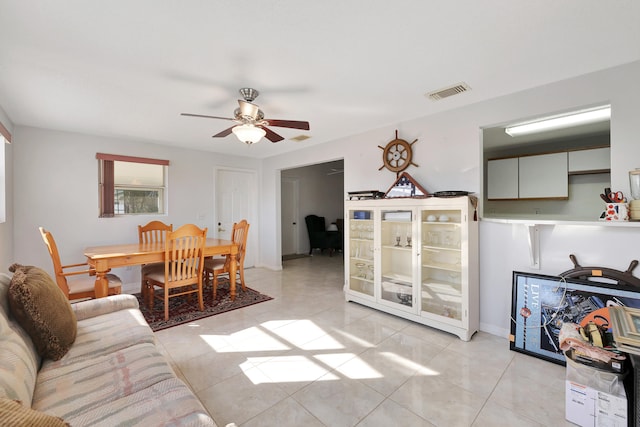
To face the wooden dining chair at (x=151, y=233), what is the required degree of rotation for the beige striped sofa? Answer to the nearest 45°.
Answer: approximately 90° to its left

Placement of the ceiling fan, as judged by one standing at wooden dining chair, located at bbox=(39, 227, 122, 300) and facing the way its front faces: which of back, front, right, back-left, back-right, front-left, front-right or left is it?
front-right

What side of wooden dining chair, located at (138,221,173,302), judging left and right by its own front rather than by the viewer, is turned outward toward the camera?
front

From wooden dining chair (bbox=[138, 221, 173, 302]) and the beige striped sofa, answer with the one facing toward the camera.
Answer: the wooden dining chair

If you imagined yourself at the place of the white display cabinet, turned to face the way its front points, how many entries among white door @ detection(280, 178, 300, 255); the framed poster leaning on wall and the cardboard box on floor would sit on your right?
1

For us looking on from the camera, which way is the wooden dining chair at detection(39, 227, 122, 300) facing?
facing to the right of the viewer

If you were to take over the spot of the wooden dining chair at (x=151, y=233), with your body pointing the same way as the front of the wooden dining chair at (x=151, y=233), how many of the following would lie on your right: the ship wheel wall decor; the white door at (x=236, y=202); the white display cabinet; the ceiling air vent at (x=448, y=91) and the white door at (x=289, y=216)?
0

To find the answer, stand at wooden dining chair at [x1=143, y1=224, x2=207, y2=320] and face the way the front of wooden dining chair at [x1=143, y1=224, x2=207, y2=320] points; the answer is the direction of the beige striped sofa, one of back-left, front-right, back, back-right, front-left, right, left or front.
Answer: back-left

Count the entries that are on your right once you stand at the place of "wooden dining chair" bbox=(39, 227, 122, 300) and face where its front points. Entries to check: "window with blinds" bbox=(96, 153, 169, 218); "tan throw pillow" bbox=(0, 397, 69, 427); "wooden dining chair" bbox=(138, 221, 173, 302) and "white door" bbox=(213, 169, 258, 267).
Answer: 1

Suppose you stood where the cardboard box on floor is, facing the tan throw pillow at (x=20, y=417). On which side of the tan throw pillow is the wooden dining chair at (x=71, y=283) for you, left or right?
right

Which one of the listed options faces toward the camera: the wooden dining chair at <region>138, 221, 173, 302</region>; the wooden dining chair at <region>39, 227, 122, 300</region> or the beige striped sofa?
the wooden dining chair at <region>138, 221, 173, 302</region>

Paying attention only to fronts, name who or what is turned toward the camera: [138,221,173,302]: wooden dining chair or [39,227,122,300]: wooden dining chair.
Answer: [138,221,173,302]: wooden dining chair

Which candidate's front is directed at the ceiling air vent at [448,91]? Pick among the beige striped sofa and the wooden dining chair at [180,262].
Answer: the beige striped sofa

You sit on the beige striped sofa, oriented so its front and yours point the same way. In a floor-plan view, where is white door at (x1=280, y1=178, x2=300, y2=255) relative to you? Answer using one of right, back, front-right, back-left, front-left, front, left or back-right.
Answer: front-left

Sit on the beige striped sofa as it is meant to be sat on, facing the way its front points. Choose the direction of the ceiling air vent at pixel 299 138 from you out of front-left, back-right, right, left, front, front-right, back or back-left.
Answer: front-left

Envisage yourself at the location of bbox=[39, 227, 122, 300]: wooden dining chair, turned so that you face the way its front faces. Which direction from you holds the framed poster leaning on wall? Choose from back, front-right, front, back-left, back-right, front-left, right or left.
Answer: front-right

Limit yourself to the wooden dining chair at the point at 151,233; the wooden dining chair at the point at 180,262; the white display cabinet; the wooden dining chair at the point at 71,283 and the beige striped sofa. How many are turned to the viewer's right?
2
